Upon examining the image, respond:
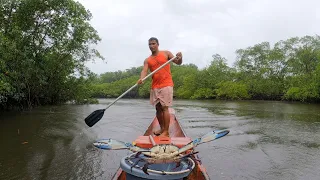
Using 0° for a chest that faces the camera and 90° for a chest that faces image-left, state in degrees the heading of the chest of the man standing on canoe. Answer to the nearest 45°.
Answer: approximately 45°
